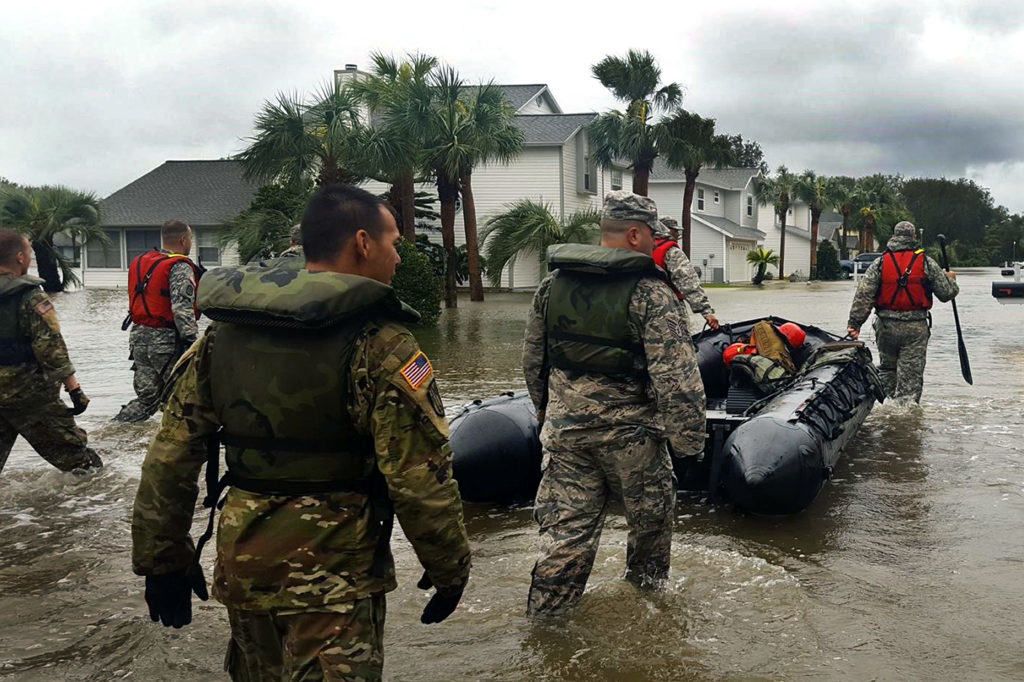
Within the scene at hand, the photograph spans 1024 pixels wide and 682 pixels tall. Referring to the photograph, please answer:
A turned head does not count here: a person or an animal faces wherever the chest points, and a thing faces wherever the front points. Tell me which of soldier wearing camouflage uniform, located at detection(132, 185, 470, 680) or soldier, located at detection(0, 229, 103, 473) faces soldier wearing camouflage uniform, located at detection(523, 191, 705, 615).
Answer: soldier wearing camouflage uniform, located at detection(132, 185, 470, 680)

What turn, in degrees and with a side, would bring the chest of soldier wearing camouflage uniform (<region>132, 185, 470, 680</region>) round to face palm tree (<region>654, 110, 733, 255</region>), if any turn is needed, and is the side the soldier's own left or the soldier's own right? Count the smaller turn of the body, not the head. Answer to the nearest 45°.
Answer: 0° — they already face it

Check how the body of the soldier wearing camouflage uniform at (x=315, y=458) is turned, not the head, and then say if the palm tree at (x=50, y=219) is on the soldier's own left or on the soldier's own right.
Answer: on the soldier's own left

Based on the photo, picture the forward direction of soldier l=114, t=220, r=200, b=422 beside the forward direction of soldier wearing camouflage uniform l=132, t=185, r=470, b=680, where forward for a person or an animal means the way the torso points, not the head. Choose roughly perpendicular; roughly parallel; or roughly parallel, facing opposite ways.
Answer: roughly parallel

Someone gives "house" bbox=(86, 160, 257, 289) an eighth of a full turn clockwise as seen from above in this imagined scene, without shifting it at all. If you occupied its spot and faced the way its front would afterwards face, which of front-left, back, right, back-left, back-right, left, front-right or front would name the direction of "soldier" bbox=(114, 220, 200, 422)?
front-left

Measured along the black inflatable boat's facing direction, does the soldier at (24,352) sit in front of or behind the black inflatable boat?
behind

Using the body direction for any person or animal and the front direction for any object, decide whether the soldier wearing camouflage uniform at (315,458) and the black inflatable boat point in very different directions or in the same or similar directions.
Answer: same or similar directions

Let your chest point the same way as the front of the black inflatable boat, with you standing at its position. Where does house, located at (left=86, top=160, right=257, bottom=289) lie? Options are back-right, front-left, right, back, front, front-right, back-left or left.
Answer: left

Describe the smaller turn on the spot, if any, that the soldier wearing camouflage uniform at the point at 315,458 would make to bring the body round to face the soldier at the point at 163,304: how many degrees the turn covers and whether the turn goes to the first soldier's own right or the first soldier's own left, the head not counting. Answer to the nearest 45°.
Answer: approximately 45° to the first soldier's own left

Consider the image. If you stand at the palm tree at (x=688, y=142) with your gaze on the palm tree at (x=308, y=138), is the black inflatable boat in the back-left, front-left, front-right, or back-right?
front-left

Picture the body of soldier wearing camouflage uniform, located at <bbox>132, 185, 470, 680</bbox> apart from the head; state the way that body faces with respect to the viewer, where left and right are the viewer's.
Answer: facing away from the viewer and to the right of the viewer

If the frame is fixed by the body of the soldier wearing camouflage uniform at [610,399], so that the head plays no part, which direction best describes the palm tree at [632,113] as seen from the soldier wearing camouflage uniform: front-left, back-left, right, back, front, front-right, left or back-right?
front-left

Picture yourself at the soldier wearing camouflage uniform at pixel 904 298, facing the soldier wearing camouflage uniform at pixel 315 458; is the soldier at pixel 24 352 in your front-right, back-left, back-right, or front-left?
front-right
